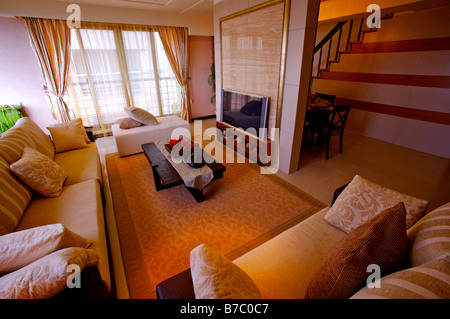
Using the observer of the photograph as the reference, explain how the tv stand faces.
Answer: facing the viewer and to the left of the viewer

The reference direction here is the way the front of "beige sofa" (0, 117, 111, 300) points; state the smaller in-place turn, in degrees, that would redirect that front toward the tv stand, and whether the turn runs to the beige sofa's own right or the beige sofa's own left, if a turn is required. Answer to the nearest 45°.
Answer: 0° — it already faces it

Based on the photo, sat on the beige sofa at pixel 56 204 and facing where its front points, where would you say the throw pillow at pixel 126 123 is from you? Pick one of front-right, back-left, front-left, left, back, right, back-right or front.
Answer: front-left

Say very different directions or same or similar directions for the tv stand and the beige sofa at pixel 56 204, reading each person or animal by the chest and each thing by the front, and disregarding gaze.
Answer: very different directions

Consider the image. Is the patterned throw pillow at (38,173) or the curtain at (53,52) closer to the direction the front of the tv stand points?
the patterned throw pillow

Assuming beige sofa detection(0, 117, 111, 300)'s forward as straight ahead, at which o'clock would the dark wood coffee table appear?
The dark wood coffee table is roughly at 12 o'clock from the beige sofa.

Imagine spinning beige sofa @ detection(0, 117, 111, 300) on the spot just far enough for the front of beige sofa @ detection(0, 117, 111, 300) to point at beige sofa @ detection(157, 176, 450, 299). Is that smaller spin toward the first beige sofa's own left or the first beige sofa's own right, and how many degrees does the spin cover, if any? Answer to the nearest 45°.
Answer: approximately 45° to the first beige sofa's own right

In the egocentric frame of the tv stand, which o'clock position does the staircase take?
The staircase is roughly at 6 o'clock from the tv stand.

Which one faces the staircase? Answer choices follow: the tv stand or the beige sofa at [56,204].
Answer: the beige sofa

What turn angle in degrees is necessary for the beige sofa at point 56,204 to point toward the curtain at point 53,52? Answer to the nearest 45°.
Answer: approximately 90° to its left

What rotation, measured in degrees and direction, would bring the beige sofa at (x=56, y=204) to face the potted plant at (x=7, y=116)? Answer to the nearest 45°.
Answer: approximately 90° to its left

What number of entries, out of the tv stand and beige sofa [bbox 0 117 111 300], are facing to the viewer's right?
1

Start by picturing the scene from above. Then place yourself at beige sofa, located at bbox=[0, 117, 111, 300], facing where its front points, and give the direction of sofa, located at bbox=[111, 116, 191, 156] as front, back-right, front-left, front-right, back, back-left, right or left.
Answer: front-left

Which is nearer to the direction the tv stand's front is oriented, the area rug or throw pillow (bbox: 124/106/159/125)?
the area rug

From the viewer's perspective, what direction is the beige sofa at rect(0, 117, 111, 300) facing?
to the viewer's right

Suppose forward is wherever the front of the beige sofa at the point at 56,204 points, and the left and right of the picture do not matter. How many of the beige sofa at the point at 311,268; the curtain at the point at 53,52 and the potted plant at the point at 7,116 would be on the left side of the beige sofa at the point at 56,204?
2

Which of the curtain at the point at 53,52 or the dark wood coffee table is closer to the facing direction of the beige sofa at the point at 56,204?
the dark wood coffee table
